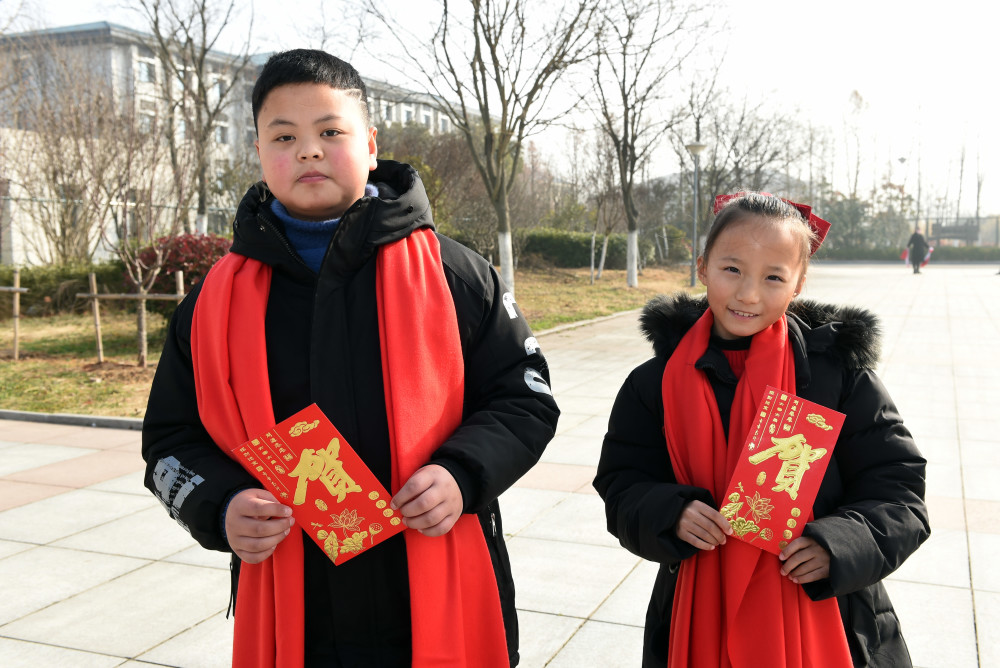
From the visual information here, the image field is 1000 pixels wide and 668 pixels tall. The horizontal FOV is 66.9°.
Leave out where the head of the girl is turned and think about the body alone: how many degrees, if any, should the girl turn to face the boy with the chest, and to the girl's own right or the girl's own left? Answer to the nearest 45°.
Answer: approximately 90° to the girl's own right

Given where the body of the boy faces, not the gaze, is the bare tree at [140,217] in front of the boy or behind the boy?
behind

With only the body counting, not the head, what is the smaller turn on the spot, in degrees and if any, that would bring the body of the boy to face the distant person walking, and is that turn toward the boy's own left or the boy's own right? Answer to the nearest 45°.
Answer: approximately 135° to the boy's own left

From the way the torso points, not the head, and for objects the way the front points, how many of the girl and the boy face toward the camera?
2

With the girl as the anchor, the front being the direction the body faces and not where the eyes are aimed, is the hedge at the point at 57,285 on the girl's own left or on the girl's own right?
on the girl's own right

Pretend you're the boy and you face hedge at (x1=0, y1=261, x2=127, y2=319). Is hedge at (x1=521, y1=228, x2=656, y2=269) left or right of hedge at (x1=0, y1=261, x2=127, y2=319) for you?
right

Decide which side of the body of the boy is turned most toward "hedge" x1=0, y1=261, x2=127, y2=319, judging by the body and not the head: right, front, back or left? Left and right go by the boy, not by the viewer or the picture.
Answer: back

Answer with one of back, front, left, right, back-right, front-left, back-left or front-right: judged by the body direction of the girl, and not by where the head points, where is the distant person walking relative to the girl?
back

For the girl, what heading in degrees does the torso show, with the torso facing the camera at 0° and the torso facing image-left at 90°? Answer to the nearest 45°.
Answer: approximately 0°

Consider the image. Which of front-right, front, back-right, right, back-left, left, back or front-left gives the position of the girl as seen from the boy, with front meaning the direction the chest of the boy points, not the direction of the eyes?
left

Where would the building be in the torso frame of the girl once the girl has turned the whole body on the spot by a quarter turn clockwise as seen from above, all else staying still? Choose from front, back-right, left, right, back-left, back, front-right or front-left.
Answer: front-right
